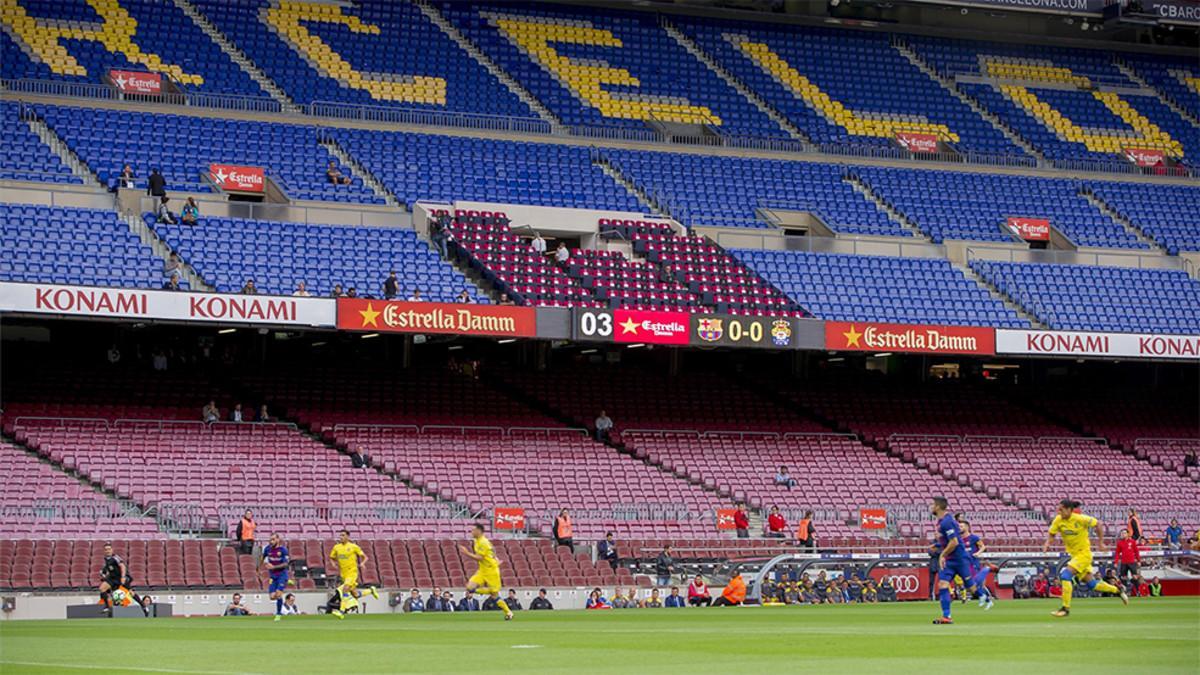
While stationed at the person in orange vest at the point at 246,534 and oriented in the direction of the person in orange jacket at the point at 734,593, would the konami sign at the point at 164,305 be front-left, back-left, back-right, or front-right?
back-left

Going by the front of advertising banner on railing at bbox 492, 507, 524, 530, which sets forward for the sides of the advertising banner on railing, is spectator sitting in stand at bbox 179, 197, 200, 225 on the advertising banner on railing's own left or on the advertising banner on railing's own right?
on the advertising banner on railing's own right

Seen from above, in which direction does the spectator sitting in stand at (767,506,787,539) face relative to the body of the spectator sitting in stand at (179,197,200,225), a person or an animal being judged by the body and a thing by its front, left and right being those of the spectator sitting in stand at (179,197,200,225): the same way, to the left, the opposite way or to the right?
the same way

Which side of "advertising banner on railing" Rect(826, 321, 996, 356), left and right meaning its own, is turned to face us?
front

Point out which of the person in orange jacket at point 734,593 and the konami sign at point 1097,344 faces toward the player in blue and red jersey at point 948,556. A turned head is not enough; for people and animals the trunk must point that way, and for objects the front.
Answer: the konami sign

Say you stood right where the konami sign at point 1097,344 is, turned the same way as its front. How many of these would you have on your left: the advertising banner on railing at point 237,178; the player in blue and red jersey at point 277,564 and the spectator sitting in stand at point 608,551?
0

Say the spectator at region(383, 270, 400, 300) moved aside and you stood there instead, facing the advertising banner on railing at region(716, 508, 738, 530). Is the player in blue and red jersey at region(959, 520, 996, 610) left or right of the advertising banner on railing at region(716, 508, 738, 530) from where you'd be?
right

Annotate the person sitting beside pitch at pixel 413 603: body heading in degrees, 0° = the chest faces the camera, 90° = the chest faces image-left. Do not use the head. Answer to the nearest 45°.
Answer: approximately 0°

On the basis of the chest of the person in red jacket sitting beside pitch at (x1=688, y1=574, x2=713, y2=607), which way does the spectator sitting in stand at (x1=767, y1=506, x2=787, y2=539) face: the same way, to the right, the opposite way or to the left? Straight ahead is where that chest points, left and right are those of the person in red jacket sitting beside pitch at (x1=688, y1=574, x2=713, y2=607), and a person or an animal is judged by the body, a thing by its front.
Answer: the same way

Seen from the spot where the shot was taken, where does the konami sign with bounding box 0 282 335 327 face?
facing the viewer

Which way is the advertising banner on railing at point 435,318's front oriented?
toward the camera
